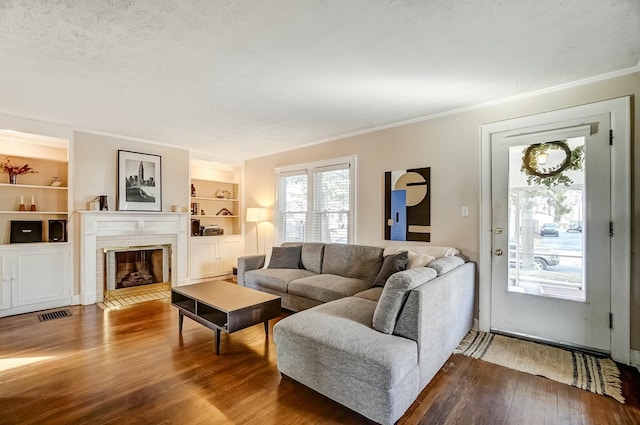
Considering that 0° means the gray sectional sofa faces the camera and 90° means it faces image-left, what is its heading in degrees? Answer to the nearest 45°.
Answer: approximately 45°

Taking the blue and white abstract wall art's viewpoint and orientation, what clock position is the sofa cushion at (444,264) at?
The sofa cushion is roughly at 10 o'clock from the blue and white abstract wall art.

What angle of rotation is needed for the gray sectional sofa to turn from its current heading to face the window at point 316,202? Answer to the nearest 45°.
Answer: approximately 135° to its right

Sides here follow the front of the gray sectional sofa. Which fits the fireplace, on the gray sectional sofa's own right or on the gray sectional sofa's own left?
on the gray sectional sofa's own right

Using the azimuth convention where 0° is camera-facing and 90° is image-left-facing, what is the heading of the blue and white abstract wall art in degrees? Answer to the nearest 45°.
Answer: approximately 45°

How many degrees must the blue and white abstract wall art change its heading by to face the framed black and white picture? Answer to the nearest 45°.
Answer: approximately 45° to its right

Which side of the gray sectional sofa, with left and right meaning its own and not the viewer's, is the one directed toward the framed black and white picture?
right
